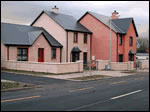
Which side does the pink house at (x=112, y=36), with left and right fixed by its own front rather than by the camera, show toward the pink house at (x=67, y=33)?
right

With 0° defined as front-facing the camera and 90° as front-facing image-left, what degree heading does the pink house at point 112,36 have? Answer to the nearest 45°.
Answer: approximately 315°

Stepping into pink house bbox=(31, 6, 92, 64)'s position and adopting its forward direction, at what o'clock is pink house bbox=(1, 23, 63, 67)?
pink house bbox=(1, 23, 63, 67) is roughly at 3 o'clock from pink house bbox=(31, 6, 92, 64).

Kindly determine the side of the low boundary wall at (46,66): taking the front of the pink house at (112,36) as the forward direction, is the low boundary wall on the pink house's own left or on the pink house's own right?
on the pink house's own right

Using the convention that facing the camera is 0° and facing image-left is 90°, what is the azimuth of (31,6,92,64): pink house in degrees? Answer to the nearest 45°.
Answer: approximately 315°

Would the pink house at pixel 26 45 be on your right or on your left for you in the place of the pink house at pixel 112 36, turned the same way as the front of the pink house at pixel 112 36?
on your right

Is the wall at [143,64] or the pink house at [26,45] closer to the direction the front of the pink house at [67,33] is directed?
the wall
